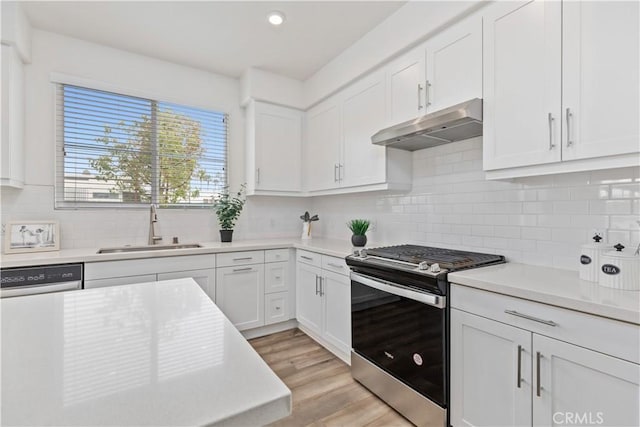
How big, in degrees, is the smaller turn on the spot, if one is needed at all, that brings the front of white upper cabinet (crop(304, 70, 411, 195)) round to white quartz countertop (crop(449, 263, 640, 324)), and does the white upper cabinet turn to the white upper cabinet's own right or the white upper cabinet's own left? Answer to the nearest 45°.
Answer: approximately 90° to the white upper cabinet's own left

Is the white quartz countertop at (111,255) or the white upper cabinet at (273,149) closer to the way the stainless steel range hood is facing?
the white quartz countertop

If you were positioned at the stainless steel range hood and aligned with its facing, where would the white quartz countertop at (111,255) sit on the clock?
The white quartz countertop is roughly at 1 o'clock from the stainless steel range hood.

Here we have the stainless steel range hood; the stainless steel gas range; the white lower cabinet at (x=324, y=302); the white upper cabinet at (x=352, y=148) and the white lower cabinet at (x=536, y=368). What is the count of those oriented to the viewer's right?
0

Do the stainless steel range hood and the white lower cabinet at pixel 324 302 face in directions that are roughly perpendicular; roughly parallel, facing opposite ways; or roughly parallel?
roughly parallel

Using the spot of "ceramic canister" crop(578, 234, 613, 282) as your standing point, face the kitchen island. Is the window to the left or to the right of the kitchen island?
right

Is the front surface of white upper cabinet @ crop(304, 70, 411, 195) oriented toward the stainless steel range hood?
no

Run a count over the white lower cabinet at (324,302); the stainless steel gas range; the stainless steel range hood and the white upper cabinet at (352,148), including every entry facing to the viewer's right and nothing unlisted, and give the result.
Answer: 0

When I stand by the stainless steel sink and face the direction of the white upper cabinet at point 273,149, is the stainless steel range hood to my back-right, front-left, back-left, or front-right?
front-right

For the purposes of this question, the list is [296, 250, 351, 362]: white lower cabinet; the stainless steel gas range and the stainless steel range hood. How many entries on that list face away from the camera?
0

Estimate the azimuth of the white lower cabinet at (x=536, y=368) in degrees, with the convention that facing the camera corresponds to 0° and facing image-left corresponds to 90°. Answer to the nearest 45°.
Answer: approximately 45°

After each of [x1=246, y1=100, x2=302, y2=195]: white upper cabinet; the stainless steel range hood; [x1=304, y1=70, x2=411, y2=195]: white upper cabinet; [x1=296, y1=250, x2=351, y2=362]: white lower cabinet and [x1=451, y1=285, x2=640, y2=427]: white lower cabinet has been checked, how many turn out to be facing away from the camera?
0

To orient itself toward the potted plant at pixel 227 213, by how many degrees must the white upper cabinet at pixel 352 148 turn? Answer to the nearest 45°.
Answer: approximately 45° to its right

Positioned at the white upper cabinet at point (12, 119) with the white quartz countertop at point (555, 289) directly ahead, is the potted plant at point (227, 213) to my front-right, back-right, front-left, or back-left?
front-left

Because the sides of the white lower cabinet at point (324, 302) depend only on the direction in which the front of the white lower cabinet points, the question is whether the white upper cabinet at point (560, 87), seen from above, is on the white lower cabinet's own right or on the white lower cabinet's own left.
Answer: on the white lower cabinet's own left

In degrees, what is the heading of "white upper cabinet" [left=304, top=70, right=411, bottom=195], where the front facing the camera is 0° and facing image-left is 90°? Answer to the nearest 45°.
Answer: approximately 45°

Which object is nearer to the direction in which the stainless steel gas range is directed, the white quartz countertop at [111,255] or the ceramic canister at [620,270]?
the white quartz countertop

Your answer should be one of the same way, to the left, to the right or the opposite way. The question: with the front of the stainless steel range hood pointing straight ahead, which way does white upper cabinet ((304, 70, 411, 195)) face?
the same way

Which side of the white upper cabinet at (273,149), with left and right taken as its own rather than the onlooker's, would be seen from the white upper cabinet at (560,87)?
front

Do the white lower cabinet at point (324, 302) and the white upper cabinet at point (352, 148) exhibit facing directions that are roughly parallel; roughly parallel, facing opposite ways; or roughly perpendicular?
roughly parallel

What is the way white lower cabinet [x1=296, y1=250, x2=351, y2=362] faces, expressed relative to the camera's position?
facing the viewer and to the left of the viewer

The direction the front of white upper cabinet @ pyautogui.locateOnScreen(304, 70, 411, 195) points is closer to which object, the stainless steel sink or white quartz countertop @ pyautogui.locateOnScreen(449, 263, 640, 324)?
the stainless steel sink

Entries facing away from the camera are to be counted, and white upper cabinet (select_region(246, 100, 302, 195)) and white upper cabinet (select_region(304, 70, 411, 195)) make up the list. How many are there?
0
